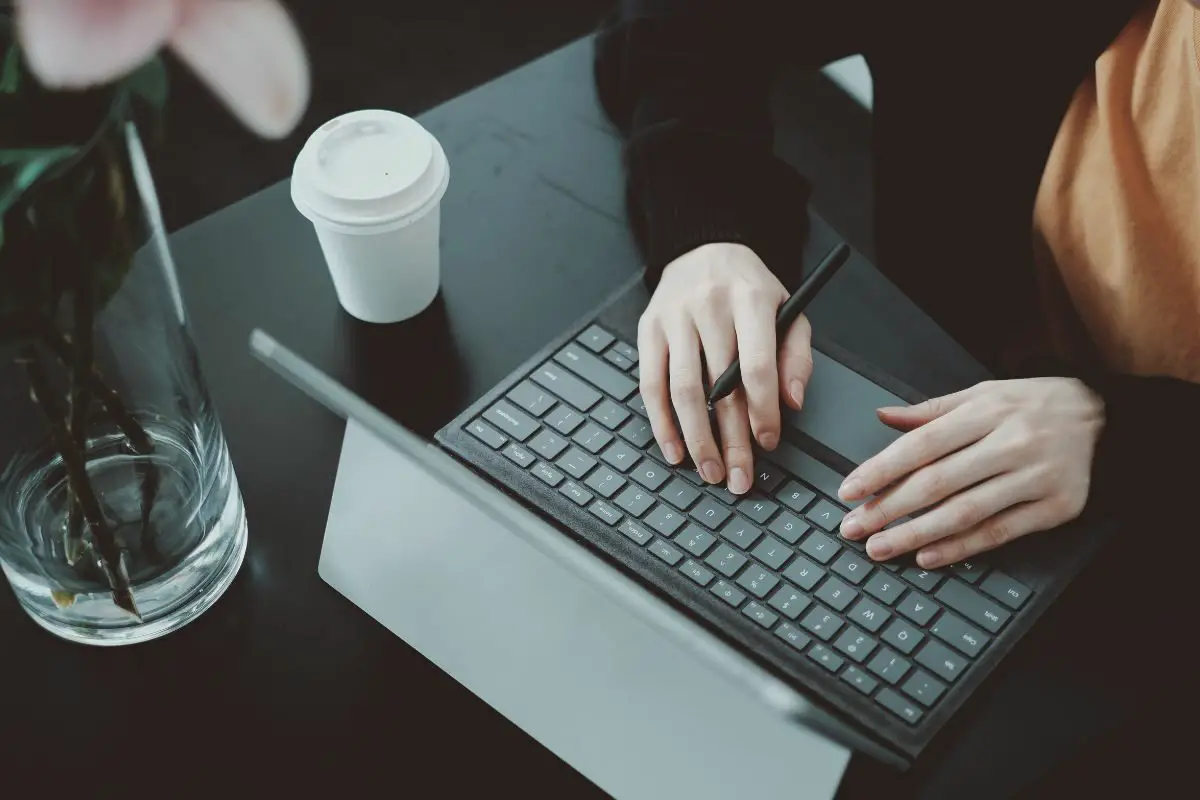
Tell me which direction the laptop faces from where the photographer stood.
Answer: facing away from the viewer and to the right of the viewer

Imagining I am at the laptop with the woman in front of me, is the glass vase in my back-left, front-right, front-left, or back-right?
back-left
